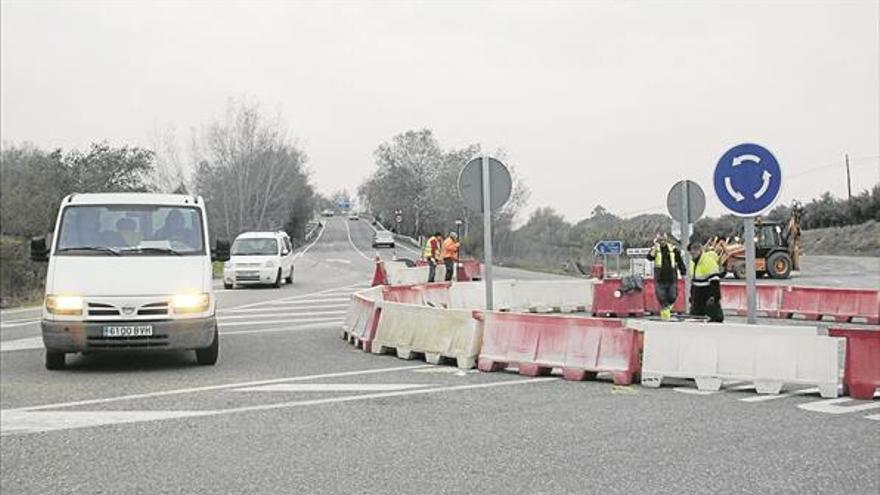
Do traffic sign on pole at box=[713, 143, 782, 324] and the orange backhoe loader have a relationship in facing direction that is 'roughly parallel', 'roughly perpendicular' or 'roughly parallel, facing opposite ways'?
roughly perpendicular

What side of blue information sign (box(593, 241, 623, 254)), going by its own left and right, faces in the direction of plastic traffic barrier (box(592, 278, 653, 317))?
front

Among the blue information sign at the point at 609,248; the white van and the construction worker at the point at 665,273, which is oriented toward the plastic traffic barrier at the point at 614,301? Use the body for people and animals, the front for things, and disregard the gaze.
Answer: the blue information sign

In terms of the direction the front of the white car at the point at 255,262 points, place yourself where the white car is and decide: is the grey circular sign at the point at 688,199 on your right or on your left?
on your left

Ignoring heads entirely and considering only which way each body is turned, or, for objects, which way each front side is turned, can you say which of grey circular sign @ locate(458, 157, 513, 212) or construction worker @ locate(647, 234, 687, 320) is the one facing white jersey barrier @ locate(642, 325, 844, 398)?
the construction worker

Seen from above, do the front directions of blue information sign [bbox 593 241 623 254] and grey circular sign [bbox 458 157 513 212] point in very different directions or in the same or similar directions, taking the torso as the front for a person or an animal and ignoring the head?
very different directions

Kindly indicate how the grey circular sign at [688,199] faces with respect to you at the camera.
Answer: facing away from the viewer

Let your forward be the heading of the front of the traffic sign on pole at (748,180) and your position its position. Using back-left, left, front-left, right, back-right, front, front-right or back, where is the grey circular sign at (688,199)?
back

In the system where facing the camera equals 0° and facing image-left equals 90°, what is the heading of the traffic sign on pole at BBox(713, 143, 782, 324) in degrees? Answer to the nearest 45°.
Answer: approximately 0°

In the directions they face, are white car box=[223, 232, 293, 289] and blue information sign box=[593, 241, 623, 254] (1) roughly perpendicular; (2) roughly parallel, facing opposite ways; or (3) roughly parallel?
roughly parallel

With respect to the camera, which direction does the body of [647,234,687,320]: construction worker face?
toward the camera

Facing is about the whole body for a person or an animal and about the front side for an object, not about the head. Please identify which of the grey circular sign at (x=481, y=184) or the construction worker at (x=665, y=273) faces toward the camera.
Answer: the construction worker

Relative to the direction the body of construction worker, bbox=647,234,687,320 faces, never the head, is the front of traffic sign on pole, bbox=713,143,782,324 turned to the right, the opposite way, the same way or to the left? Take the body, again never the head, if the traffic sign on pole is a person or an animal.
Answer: the same way

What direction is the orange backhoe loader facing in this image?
to the viewer's left

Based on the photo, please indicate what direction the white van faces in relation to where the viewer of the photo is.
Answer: facing the viewer

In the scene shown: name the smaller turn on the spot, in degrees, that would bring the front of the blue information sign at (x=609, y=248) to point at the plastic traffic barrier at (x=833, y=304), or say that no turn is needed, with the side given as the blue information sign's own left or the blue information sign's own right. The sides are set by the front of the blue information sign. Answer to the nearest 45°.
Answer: approximately 45° to the blue information sign's own left

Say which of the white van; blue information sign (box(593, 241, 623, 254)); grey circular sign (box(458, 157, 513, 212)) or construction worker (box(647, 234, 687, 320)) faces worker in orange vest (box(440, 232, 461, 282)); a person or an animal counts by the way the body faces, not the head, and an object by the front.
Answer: the grey circular sign
